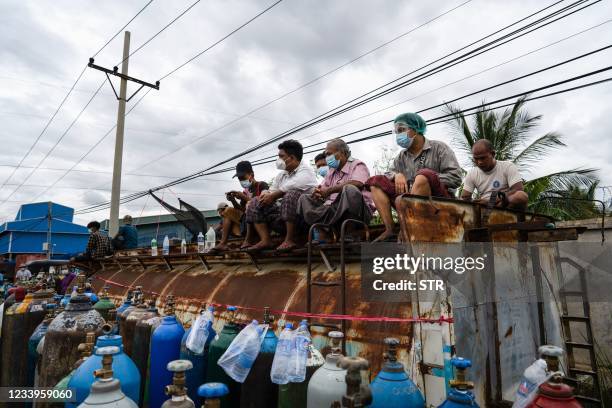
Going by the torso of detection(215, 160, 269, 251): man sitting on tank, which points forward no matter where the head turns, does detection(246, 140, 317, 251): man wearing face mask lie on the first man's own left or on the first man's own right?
on the first man's own left

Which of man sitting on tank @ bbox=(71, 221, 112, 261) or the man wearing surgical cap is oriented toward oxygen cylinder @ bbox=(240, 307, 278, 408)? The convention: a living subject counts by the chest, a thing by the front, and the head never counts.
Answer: the man wearing surgical cap

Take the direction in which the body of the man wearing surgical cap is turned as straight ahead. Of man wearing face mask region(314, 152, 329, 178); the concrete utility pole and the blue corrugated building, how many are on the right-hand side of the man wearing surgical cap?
3

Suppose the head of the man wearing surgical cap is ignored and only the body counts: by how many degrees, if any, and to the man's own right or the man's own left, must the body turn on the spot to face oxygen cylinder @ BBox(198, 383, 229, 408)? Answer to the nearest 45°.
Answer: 0° — they already face it

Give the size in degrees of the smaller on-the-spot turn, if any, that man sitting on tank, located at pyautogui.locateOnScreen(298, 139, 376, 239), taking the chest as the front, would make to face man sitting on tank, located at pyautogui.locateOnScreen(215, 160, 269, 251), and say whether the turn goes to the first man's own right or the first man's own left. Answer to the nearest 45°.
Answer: approximately 90° to the first man's own right

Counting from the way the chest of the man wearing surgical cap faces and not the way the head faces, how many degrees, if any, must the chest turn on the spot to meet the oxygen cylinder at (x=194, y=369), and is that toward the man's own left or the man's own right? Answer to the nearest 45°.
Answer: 0° — they already face it
